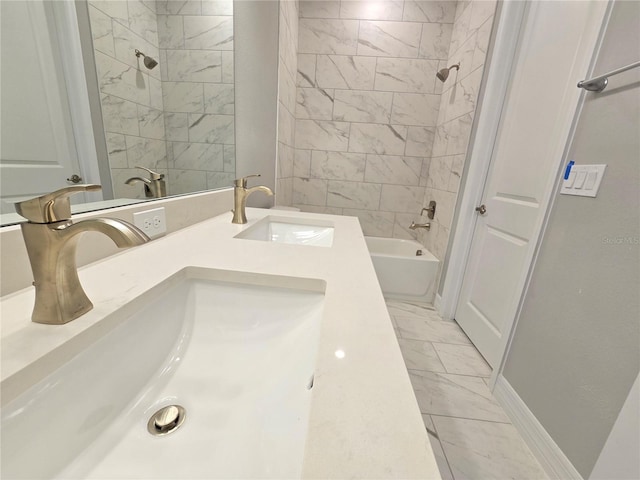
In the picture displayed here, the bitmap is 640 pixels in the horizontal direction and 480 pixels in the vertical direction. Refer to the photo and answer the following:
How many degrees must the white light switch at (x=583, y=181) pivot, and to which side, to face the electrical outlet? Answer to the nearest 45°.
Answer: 0° — it already faces it

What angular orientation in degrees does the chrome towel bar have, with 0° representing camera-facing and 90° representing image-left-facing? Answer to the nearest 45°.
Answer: approximately 45°

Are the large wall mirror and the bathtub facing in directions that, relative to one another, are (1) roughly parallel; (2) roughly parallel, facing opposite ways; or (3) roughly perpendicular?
roughly perpendicular

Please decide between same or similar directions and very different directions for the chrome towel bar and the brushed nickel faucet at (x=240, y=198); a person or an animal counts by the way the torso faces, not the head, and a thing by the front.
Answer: very different directions

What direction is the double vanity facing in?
to the viewer's right

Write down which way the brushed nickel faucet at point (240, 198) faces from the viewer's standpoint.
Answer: facing to the right of the viewer

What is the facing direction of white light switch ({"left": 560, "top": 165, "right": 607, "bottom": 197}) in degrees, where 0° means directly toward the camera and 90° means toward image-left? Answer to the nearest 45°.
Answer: approximately 45°

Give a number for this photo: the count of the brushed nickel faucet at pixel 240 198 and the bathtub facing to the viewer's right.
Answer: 1
